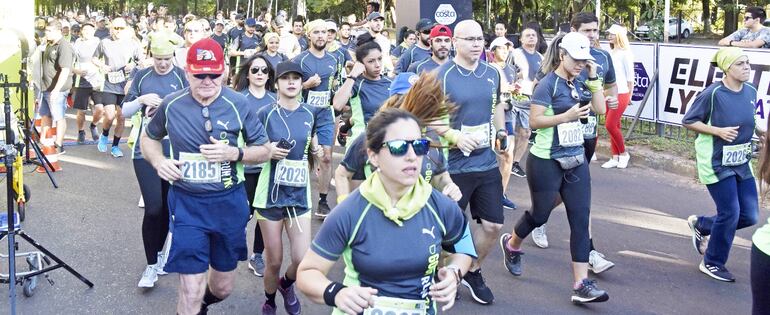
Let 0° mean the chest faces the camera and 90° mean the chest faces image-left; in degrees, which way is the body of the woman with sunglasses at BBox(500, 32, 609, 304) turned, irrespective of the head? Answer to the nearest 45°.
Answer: approximately 315°

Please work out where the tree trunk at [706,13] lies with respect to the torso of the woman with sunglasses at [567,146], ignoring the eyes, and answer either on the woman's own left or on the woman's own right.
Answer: on the woman's own left

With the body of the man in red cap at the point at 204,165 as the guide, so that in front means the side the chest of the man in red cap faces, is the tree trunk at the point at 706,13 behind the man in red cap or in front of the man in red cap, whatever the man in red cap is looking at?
behind

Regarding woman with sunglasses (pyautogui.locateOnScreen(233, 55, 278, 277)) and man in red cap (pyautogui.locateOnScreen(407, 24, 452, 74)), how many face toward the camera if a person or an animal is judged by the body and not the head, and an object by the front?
2

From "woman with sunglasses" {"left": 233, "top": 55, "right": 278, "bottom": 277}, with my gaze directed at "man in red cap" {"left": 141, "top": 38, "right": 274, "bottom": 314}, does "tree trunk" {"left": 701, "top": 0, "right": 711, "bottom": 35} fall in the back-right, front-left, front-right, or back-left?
back-left

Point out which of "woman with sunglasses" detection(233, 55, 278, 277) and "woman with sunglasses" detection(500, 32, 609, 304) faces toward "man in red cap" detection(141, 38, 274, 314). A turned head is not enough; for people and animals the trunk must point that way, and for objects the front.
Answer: "woman with sunglasses" detection(233, 55, 278, 277)

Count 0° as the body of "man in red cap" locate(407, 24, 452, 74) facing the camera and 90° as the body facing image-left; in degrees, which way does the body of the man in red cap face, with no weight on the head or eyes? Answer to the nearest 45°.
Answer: approximately 0°

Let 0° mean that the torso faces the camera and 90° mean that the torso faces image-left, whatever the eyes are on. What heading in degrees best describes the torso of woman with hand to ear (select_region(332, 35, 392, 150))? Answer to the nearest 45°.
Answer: approximately 315°
